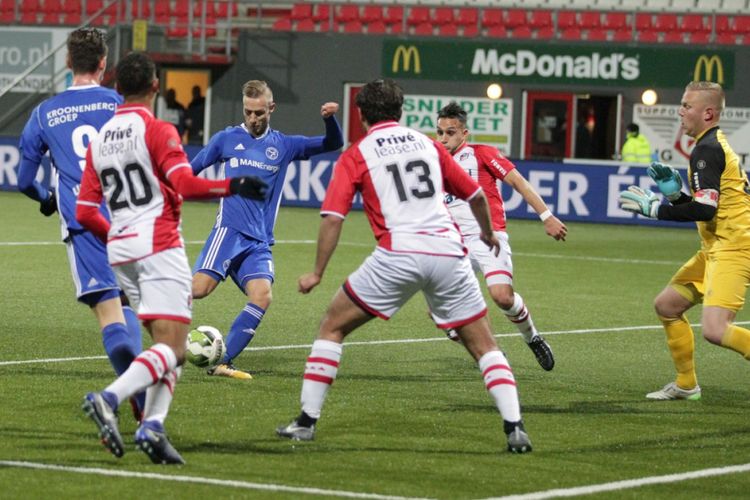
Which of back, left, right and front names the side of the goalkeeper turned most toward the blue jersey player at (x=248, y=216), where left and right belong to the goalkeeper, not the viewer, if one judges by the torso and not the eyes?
front

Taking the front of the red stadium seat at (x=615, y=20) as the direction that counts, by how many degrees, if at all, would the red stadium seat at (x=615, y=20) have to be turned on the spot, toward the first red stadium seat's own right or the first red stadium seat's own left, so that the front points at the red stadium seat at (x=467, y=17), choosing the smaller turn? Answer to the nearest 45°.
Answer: approximately 90° to the first red stadium seat's own right

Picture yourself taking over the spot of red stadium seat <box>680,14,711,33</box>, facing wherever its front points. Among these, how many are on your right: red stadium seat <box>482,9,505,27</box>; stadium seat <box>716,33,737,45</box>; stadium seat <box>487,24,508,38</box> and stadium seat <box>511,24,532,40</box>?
3

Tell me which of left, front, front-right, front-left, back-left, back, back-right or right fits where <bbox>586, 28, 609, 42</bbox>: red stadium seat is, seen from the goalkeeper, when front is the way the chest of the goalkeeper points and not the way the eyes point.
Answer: right

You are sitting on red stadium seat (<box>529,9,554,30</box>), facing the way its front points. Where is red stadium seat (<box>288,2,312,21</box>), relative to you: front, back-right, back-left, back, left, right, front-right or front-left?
right

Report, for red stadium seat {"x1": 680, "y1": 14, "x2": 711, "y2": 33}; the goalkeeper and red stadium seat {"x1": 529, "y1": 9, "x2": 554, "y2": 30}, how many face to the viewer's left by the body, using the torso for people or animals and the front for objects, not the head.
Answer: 1

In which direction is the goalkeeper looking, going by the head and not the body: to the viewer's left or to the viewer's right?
to the viewer's left

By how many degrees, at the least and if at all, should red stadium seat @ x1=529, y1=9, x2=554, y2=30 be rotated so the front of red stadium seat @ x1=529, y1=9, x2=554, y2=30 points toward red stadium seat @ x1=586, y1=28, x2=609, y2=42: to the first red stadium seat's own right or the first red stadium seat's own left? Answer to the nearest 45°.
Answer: approximately 90° to the first red stadium seat's own left

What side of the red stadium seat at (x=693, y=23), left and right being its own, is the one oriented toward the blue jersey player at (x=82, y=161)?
front

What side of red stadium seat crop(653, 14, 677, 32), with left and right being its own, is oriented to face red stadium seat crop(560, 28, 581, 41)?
right

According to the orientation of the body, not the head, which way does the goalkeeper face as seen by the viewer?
to the viewer's left

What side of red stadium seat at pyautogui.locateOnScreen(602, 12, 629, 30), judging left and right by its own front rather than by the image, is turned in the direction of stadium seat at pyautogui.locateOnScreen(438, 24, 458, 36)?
right

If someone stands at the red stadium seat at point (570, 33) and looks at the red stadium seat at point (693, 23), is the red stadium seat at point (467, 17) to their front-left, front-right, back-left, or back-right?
back-left

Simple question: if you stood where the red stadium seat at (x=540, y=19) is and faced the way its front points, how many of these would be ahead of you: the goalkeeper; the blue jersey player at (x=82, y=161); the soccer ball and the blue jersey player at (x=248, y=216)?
4

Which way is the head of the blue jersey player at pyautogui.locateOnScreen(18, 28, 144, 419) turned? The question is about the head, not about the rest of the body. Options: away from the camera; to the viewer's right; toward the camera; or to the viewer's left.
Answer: away from the camera
